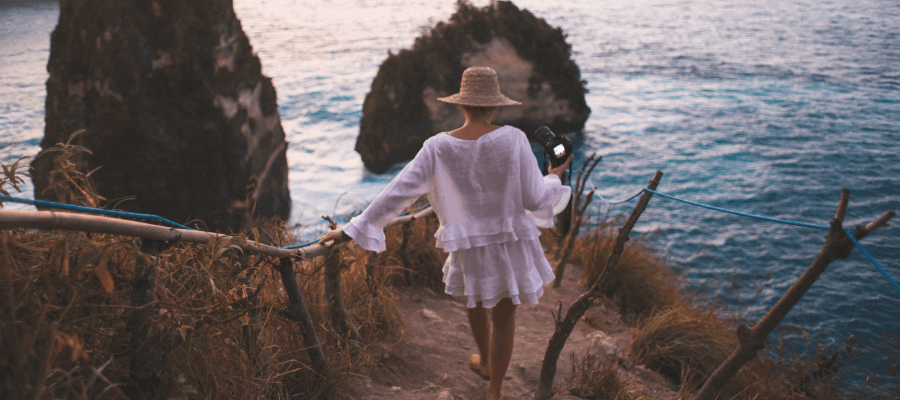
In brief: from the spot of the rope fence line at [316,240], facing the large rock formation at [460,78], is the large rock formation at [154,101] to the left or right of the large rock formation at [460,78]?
left

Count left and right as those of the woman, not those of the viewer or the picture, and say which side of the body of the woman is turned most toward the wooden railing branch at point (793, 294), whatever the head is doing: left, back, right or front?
right

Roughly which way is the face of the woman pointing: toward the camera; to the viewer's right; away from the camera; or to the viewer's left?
away from the camera

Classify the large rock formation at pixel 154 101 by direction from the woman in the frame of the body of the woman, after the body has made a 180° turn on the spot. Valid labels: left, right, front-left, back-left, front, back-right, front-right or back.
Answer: back-right

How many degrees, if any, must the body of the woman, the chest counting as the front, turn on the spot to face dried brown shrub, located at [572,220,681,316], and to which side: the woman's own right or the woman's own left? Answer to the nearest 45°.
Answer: approximately 45° to the woman's own right

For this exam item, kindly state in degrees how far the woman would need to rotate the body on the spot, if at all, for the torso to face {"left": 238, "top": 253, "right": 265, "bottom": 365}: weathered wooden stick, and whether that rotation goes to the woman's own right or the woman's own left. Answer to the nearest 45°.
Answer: approximately 135° to the woman's own left

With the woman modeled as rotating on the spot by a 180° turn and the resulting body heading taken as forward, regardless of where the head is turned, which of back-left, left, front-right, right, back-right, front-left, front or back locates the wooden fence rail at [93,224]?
front-right

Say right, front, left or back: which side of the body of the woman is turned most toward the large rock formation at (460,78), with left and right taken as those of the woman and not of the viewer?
front

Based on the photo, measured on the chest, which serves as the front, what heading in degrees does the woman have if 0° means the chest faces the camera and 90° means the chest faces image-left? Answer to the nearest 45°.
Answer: approximately 180°

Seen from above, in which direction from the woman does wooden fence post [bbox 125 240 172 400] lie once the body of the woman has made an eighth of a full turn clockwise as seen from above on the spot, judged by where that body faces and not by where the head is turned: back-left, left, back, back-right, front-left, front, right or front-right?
back

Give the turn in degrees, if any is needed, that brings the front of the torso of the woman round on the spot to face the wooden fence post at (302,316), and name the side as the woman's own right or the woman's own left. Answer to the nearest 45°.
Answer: approximately 90° to the woman's own left

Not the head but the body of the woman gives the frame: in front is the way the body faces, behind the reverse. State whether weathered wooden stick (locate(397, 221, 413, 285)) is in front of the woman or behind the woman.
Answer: in front
